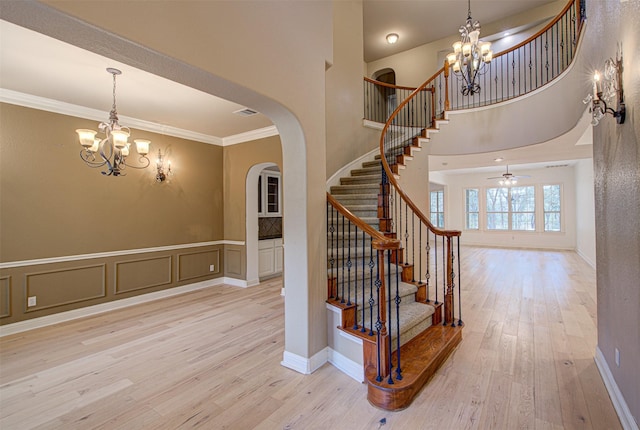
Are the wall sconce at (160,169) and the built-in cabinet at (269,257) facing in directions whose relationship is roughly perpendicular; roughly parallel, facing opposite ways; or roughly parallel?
roughly parallel

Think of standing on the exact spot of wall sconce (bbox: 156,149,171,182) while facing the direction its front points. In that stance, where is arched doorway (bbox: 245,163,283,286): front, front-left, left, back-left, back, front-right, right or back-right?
front-left

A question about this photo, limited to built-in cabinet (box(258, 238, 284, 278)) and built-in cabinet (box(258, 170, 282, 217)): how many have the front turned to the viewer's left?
0

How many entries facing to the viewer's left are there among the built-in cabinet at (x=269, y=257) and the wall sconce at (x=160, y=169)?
0

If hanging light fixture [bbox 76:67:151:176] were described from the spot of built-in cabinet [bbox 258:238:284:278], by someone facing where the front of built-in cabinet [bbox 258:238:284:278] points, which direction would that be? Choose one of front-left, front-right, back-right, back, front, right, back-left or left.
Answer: right

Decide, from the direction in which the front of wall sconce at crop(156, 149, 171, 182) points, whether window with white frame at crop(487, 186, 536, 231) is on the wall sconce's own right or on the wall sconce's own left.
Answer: on the wall sconce's own left

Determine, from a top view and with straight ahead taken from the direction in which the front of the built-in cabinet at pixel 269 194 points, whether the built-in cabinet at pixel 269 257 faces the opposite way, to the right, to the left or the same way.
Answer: the same way

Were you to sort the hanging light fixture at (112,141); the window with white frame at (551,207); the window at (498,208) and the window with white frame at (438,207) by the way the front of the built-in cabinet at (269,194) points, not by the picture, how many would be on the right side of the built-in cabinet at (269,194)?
1

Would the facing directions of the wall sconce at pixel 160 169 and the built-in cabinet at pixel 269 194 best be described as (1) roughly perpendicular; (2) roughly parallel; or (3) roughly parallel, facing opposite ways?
roughly parallel

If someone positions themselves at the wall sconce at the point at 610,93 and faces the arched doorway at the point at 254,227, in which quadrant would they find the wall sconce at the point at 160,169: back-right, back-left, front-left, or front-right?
front-left

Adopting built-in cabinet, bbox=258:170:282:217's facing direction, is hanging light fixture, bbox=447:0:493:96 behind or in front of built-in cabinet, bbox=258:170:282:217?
in front

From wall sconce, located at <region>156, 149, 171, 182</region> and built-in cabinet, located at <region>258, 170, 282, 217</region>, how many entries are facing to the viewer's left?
0

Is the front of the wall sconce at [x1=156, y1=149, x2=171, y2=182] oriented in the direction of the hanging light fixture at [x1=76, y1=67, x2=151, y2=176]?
no

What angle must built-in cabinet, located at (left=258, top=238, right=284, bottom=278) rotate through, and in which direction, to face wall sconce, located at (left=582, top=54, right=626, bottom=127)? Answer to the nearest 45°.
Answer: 0° — it already faces it

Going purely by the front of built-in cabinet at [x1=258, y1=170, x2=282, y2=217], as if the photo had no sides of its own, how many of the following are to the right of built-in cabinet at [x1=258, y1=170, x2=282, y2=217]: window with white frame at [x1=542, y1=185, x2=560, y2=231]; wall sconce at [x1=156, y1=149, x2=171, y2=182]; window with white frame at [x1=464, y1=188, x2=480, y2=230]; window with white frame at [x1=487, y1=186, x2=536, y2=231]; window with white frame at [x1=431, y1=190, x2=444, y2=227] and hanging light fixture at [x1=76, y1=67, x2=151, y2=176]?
2

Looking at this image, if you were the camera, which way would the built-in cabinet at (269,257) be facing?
facing the viewer and to the right of the viewer
